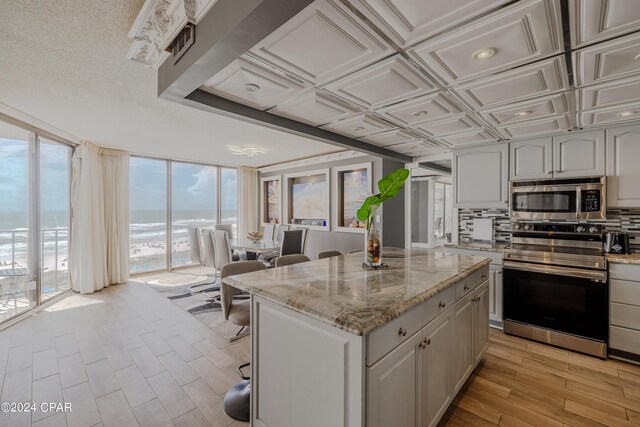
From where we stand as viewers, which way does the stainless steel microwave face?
facing the viewer

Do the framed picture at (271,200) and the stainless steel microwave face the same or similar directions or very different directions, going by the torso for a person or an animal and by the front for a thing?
same or similar directions

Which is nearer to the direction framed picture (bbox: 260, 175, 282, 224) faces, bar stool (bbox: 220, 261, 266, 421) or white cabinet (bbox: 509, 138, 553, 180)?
the bar stool

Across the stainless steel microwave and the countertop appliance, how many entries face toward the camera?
2

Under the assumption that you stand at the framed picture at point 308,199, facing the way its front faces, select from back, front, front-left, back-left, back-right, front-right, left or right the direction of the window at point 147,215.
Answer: front-right

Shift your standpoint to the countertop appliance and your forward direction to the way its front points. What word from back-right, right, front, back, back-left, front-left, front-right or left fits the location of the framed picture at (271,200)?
right

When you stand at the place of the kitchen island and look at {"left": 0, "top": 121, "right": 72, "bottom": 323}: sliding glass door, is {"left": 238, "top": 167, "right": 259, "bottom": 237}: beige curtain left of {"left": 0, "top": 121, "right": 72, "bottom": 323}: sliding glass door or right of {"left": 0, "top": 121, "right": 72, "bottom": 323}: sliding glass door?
right

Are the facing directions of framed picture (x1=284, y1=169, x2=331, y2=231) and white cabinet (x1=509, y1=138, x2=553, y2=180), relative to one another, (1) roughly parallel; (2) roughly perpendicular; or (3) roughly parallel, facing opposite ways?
roughly parallel

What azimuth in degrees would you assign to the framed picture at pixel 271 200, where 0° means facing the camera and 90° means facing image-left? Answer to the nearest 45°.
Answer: approximately 45°

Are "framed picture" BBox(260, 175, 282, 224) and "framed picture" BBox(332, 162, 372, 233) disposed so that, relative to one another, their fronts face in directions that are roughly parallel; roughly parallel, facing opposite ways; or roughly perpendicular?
roughly parallel

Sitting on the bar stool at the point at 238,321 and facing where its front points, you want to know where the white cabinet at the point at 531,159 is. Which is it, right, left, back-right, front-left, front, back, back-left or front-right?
front-left

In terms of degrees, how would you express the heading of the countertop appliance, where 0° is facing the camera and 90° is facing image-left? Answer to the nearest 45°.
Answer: approximately 0°

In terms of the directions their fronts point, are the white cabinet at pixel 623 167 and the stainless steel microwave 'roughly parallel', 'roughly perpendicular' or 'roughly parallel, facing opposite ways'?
roughly parallel

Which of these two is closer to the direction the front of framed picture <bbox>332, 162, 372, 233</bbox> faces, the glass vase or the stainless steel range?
the glass vase
